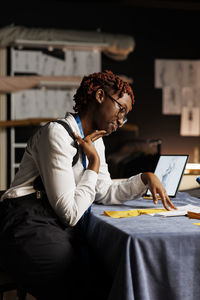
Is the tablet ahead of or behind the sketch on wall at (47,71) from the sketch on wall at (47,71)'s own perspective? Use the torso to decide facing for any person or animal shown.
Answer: ahead

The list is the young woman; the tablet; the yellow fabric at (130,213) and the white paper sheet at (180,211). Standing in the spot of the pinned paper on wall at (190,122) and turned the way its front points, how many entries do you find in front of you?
4

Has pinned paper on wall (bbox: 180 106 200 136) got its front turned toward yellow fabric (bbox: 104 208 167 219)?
yes

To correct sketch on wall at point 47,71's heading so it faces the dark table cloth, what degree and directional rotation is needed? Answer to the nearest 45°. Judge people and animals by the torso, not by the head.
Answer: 0° — it already faces it

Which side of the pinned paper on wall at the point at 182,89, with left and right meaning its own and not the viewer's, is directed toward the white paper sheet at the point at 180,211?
front

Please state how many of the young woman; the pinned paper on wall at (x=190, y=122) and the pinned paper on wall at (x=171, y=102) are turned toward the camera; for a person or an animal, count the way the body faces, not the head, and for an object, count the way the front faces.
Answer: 2

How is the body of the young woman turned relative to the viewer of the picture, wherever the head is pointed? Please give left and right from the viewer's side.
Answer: facing to the right of the viewer

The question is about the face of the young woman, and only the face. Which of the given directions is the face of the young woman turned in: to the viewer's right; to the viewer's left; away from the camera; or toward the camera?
to the viewer's right

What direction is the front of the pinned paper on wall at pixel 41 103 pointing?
toward the camera

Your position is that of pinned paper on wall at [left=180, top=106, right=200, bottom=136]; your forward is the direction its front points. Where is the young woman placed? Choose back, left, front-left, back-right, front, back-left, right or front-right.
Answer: front

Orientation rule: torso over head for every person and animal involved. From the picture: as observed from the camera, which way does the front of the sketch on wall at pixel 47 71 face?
facing the viewer

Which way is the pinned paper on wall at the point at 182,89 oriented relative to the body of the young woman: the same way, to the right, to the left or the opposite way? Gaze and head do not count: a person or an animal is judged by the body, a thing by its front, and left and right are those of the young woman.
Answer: to the right

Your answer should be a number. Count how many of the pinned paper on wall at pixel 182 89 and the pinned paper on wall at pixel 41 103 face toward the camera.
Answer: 2
